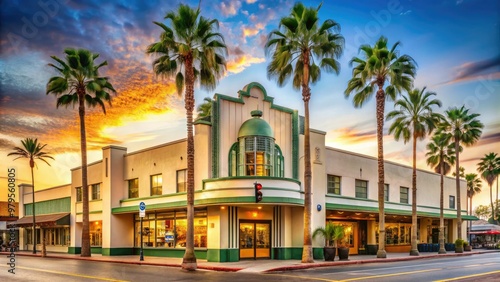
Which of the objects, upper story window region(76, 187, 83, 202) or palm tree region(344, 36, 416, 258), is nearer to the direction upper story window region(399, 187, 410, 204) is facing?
the palm tree

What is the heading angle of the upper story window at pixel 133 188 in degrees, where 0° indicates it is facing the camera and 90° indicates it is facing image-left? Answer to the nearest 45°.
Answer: approximately 45°

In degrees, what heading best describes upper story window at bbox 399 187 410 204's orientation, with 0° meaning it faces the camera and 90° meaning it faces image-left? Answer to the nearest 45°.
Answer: approximately 315°

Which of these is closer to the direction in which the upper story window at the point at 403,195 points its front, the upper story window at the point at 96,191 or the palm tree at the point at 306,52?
the palm tree

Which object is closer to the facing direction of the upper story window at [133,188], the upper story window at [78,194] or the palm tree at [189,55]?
the palm tree

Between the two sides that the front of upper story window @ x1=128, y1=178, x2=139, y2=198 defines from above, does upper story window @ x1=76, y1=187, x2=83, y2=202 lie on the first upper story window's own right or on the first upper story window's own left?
on the first upper story window's own right

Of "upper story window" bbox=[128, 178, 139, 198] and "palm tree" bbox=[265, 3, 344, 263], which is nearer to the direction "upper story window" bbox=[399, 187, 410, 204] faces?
the palm tree

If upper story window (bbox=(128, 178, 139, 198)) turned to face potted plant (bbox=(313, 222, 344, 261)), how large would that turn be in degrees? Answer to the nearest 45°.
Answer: approximately 90° to its left

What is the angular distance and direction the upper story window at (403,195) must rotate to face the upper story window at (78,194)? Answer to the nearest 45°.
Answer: approximately 135° to its right

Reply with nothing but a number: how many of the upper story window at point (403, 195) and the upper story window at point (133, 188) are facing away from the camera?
0

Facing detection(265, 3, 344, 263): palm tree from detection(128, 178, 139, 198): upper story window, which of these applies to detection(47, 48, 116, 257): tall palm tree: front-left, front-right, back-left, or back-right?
back-right

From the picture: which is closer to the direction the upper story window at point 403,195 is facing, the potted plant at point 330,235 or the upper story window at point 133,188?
the potted plant
